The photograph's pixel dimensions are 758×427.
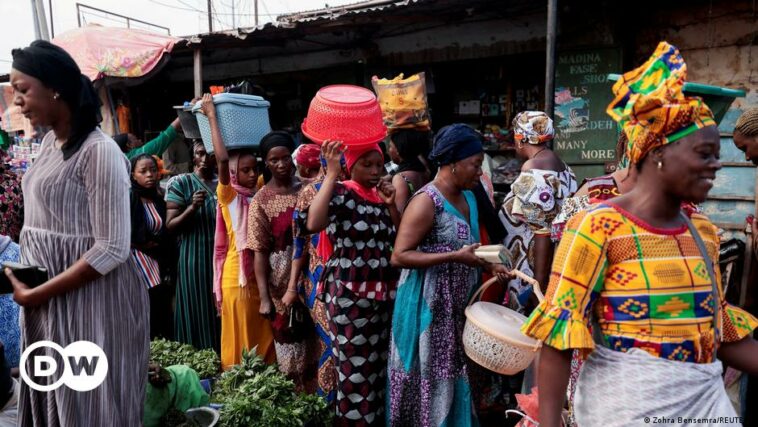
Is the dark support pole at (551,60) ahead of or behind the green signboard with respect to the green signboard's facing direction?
ahead

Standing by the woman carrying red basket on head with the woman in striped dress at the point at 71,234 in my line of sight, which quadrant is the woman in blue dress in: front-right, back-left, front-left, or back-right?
back-left

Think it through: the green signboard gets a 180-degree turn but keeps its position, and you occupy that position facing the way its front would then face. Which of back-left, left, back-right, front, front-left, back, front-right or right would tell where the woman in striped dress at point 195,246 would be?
back-left

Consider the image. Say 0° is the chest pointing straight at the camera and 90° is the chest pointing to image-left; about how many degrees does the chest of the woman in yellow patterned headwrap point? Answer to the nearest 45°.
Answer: approximately 315°

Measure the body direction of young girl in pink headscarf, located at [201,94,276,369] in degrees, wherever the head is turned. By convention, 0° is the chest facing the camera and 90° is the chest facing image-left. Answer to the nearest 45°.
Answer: approximately 315°

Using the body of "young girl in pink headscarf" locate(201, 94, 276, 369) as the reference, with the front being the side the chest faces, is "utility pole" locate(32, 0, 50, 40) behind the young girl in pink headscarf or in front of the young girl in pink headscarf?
behind

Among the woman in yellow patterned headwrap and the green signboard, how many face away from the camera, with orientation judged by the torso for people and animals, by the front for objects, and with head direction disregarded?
0

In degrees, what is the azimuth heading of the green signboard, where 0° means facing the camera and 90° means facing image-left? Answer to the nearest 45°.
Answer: approximately 0°
